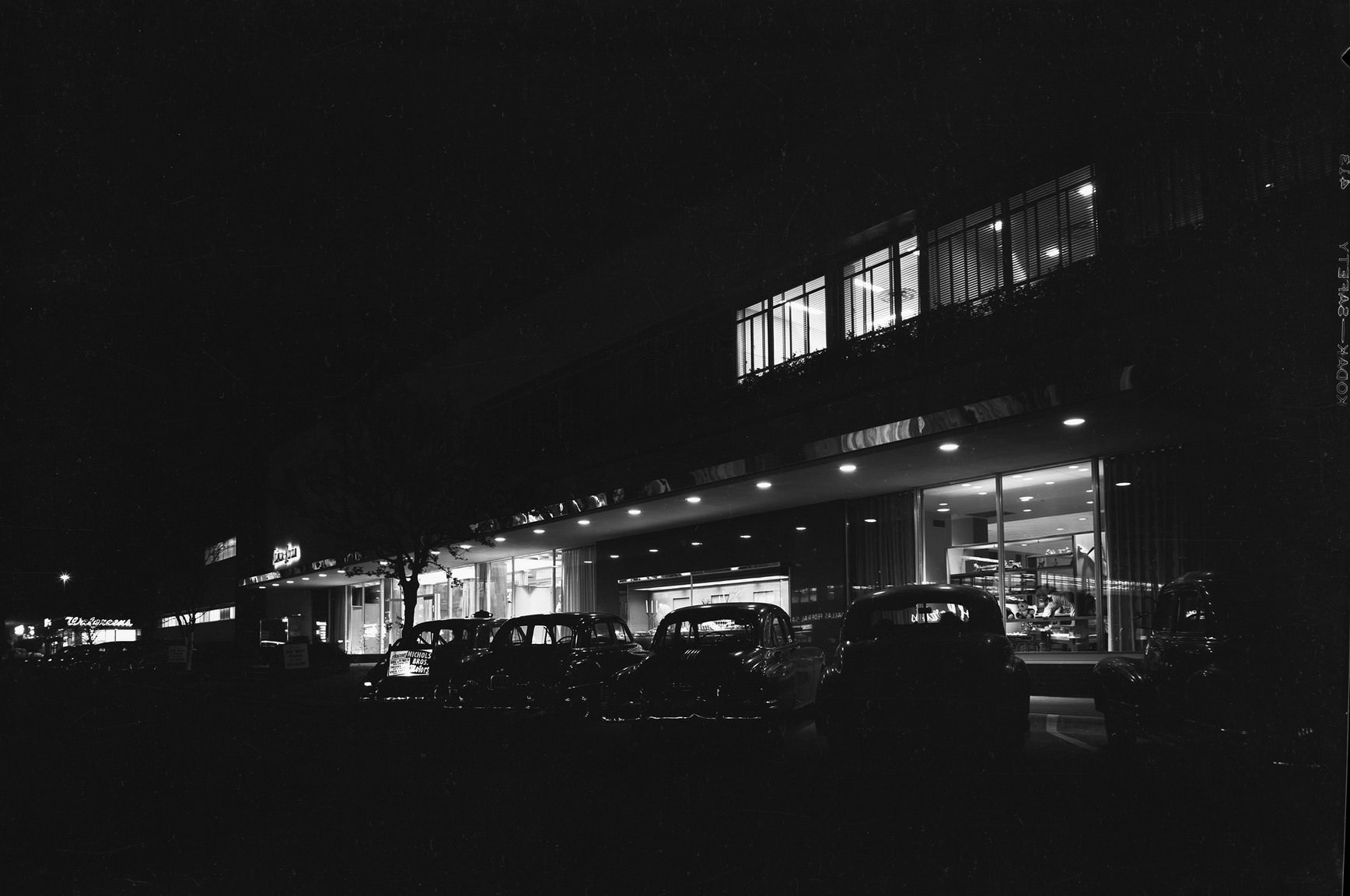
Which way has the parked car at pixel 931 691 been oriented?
away from the camera

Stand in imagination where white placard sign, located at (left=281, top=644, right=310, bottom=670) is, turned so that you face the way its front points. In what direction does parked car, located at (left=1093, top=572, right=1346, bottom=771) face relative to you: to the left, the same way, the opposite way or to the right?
the opposite way

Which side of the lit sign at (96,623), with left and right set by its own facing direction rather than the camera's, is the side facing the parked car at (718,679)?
front

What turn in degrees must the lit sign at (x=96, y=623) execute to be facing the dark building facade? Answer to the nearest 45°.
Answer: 0° — it already faces it

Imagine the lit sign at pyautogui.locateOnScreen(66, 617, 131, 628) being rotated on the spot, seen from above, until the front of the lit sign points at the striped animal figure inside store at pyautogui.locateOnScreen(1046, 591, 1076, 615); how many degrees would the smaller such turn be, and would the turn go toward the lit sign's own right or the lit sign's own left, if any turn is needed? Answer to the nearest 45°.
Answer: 0° — it already faces them

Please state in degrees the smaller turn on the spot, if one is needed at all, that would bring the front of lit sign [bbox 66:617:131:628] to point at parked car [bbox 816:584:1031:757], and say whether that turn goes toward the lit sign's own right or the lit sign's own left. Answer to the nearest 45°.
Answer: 0° — it already faces it

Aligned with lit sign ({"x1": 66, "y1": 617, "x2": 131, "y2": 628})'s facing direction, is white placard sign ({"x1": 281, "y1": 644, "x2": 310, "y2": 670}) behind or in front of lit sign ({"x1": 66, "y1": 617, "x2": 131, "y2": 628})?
in front

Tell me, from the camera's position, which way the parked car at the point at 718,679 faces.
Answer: facing away from the viewer and to the right of the viewer

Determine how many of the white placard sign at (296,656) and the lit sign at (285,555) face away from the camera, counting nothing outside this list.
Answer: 0

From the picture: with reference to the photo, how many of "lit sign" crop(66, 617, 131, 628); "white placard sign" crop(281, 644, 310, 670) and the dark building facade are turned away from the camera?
0

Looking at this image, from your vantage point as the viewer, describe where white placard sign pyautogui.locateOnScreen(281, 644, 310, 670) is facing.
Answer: facing the viewer
